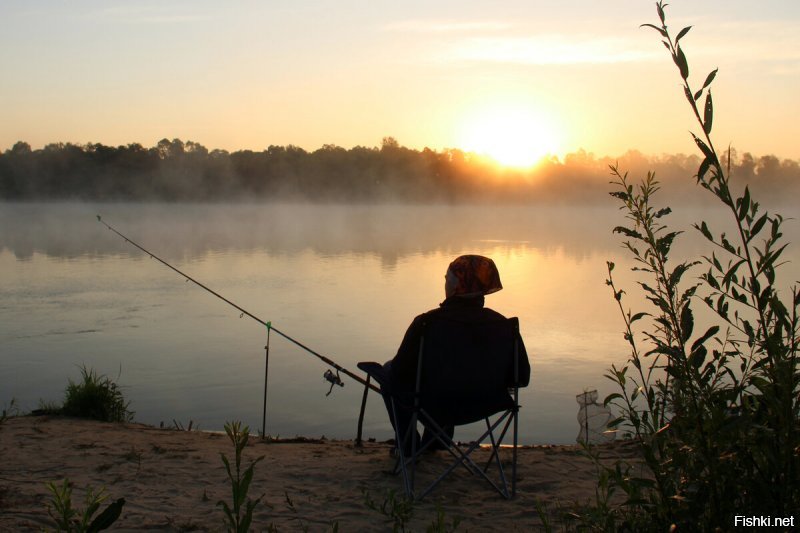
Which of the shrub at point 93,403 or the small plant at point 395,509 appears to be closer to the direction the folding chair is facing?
the shrub

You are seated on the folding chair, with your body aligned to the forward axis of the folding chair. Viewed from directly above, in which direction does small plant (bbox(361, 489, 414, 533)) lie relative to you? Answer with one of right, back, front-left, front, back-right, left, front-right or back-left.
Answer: back-left

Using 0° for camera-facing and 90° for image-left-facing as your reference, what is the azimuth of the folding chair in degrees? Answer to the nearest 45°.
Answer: approximately 135°

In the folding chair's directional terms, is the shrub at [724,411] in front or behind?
behind

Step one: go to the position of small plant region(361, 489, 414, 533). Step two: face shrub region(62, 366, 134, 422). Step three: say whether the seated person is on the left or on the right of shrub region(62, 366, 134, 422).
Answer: right
